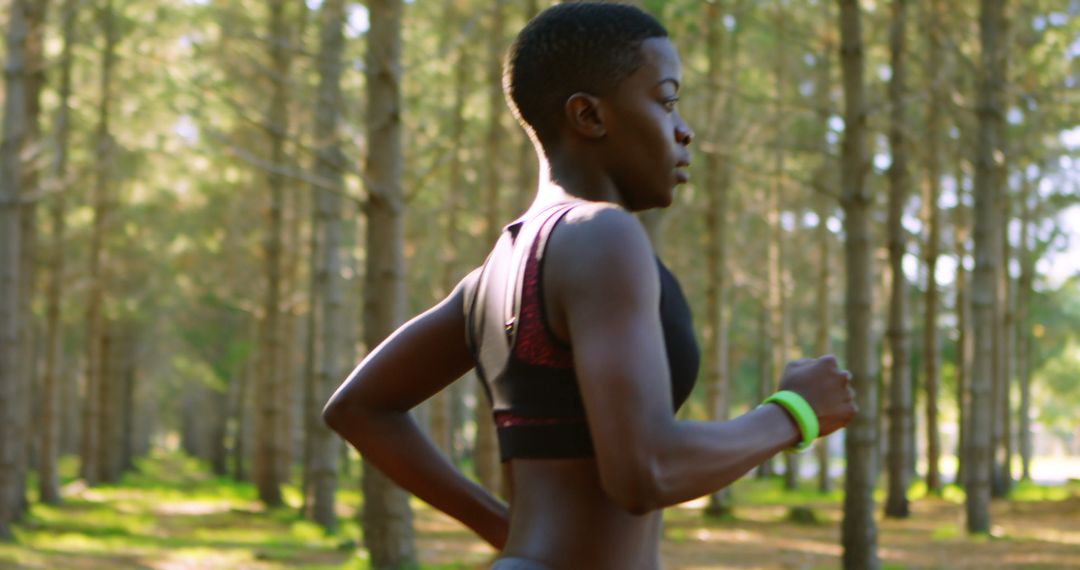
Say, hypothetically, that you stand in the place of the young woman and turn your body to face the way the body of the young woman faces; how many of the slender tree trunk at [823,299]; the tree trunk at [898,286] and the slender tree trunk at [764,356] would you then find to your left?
3

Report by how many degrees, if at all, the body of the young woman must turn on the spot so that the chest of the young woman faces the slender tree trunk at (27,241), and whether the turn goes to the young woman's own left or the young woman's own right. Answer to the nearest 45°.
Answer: approximately 135° to the young woman's own left

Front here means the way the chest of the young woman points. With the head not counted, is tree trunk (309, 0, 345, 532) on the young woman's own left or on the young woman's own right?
on the young woman's own left

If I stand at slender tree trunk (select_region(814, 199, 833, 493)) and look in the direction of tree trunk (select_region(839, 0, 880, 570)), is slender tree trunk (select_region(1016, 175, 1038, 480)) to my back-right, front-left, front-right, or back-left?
back-left

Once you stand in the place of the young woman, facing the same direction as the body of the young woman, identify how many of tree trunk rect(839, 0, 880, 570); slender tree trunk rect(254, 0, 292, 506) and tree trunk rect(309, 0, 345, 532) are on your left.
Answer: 3

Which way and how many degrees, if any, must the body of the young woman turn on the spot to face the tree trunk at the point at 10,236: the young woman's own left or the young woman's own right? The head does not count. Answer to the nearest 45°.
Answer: approximately 135° to the young woman's own left

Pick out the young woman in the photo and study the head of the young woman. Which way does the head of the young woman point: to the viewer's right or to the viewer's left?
to the viewer's right

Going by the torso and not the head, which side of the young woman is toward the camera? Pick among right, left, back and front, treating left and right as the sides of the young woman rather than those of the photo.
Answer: right

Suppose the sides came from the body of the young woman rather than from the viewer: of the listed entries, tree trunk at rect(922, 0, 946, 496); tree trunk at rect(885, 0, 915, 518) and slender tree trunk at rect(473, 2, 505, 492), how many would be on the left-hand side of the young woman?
3

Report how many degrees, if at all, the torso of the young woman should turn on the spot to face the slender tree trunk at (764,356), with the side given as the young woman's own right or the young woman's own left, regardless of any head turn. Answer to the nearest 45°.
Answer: approximately 90° to the young woman's own left

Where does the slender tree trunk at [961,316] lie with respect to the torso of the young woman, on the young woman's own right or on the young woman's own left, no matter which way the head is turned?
on the young woman's own left

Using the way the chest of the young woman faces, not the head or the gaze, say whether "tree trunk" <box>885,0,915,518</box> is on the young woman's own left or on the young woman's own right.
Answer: on the young woman's own left

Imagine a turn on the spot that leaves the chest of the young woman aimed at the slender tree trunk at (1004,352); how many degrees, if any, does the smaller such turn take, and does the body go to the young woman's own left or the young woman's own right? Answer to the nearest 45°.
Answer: approximately 90° to the young woman's own left
